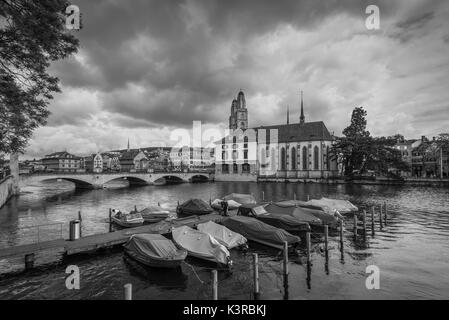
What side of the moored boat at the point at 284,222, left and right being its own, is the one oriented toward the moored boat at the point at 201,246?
right

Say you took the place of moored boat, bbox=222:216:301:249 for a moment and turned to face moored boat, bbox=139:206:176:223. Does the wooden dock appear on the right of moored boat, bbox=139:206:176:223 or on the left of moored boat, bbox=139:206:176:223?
left

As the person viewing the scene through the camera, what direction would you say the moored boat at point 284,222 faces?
facing the viewer and to the right of the viewer

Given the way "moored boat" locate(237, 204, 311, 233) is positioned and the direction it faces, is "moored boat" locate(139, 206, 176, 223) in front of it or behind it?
behind
